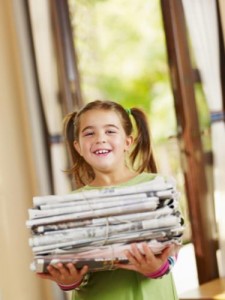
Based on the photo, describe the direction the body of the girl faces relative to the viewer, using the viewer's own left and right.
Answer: facing the viewer

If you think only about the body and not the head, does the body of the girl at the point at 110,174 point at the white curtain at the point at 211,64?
no

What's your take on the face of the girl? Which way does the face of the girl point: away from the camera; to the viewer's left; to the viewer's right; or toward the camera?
toward the camera
